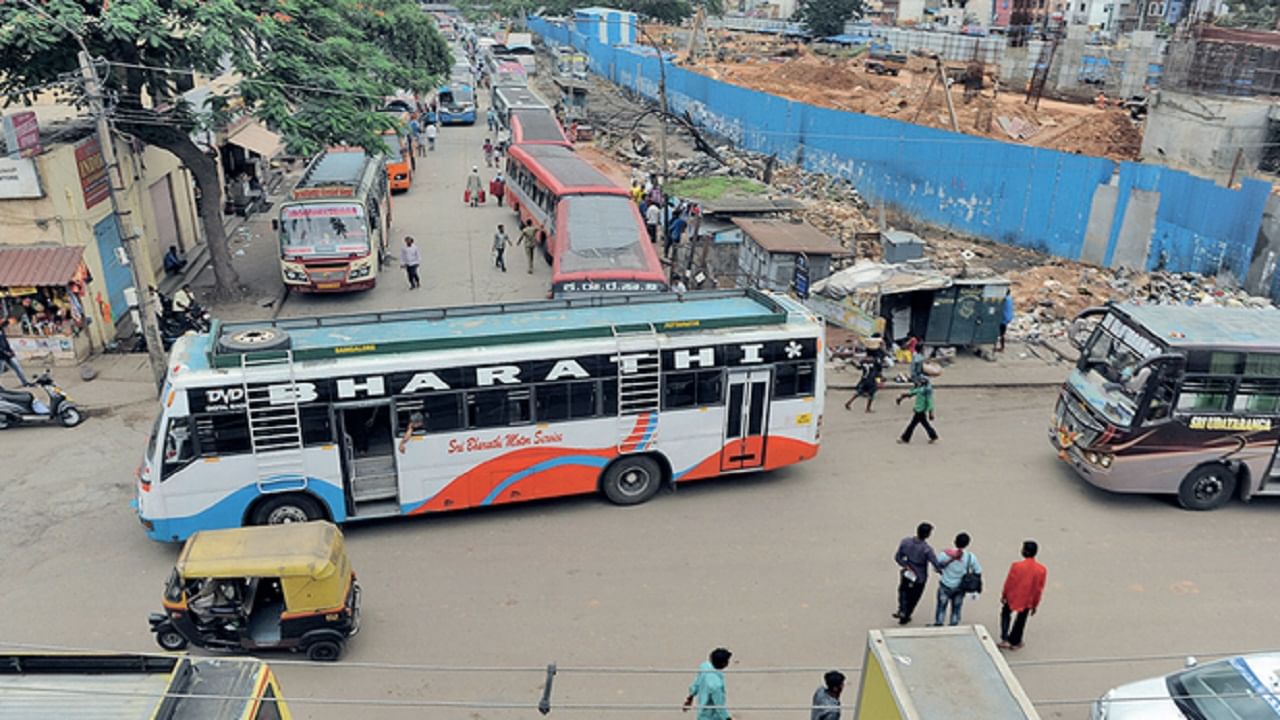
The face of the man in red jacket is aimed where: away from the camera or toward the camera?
away from the camera

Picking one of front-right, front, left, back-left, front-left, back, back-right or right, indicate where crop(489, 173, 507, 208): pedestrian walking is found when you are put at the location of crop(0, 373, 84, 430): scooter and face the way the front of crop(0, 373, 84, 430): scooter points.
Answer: front-left

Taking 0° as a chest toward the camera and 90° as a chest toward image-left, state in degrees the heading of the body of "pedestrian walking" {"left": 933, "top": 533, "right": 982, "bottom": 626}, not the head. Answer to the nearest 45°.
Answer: approximately 180°

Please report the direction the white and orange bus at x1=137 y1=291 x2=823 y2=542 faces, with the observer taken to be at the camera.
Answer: facing to the left of the viewer

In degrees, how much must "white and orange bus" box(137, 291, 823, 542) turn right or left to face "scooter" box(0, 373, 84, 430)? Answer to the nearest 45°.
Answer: approximately 45° to its right

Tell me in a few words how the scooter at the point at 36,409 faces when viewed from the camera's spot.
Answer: facing to the right of the viewer

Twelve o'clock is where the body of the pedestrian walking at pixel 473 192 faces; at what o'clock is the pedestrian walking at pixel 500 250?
the pedestrian walking at pixel 500 250 is roughly at 12 o'clock from the pedestrian walking at pixel 473 192.

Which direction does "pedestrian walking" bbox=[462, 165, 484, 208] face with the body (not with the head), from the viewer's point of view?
toward the camera

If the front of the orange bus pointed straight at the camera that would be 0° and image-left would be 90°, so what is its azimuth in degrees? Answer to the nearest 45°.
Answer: approximately 0°

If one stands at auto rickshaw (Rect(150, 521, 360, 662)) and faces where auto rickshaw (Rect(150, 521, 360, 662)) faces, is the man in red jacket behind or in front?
behind

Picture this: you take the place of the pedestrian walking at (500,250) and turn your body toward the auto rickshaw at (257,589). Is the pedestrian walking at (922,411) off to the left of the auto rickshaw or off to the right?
left

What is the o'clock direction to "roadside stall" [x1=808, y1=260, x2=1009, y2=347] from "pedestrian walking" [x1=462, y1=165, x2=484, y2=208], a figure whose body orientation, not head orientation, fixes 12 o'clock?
The roadside stall is roughly at 11 o'clock from the pedestrian walking.

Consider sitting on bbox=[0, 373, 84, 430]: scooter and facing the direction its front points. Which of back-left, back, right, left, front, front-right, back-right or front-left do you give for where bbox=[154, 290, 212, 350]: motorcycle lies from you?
front-left

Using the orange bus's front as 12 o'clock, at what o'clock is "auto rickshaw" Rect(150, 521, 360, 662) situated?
The auto rickshaw is roughly at 12 o'clock from the orange bus.

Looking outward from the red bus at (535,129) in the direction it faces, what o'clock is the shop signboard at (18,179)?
The shop signboard is roughly at 1 o'clock from the red bus.
